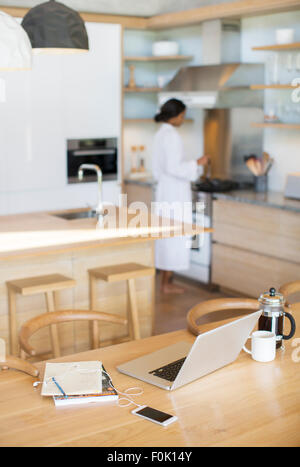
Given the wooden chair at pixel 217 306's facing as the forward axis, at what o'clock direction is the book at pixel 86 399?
The book is roughly at 2 o'clock from the wooden chair.

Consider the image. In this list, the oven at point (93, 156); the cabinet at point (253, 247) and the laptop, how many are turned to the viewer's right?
0

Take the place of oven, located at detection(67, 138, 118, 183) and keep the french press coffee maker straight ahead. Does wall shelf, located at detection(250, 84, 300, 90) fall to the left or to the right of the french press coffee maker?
left

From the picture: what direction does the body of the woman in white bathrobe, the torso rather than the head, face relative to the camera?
to the viewer's right

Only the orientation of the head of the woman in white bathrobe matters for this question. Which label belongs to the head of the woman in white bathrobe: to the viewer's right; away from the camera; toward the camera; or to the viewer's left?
to the viewer's right

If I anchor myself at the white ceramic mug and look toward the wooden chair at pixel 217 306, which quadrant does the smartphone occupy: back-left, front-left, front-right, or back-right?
back-left

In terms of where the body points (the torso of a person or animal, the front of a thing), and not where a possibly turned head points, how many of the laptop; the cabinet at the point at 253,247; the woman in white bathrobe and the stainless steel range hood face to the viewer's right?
1

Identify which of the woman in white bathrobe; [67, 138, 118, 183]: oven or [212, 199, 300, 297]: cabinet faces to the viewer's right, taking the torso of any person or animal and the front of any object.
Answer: the woman in white bathrobe

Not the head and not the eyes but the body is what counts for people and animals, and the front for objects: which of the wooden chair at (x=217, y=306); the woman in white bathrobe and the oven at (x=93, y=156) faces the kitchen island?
the oven

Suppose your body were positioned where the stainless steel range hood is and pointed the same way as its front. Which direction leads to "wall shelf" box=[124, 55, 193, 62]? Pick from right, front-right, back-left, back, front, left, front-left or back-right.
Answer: right

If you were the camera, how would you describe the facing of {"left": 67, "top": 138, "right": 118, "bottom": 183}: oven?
facing the viewer

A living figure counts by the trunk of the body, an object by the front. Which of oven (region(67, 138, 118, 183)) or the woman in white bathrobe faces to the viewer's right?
the woman in white bathrobe

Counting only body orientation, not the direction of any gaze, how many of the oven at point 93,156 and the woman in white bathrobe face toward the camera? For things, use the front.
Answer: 1

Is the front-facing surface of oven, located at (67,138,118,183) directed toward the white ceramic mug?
yes

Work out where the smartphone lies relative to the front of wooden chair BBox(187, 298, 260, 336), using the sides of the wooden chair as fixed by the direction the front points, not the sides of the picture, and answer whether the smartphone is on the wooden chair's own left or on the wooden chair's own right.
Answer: on the wooden chair's own right

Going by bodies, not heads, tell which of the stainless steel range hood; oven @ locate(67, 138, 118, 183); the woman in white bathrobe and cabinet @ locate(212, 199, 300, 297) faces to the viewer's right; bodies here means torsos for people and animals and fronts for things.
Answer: the woman in white bathrobe

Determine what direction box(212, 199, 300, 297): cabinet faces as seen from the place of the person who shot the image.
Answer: facing the viewer and to the left of the viewer

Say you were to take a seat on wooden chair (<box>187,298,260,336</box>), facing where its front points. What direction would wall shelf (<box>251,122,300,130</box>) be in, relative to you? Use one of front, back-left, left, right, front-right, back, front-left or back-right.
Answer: back-left
